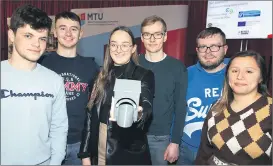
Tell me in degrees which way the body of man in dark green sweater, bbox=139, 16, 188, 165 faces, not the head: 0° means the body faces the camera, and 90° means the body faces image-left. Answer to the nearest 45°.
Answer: approximately 45°

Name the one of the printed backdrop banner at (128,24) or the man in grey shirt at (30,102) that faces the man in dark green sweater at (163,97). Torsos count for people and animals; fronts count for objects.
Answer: the printed backdrop banner

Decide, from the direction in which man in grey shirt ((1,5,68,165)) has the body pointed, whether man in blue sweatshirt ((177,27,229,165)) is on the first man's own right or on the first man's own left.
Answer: on the first man's own left

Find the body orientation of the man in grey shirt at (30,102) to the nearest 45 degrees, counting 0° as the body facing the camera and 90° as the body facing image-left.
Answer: approximately 0°

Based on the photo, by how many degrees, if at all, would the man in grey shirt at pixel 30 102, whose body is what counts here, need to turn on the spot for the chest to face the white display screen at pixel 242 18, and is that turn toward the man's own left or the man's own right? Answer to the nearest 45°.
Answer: approximately 135° to the man's own left
